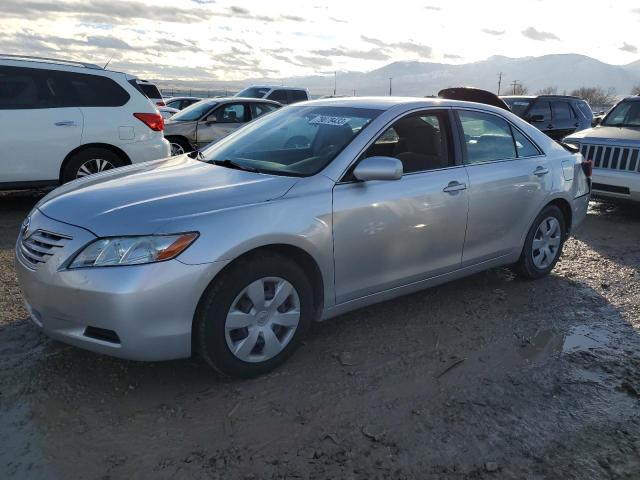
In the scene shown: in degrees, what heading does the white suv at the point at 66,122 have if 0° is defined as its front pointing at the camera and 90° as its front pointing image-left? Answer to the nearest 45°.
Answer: approximately 90°

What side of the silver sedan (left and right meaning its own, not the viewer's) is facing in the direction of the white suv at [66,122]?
right

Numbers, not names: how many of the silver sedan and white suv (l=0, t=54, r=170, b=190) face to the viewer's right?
0

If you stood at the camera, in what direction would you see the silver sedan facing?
facing the viewer and to the left of the viewer
